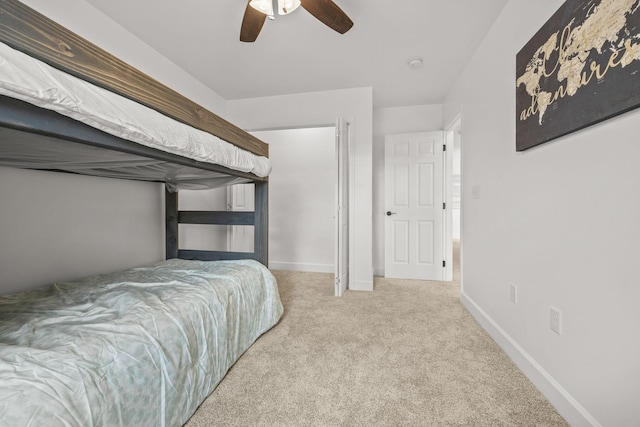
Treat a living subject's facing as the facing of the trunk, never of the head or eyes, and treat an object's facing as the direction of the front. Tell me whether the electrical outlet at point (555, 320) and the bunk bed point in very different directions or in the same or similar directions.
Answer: very different directions

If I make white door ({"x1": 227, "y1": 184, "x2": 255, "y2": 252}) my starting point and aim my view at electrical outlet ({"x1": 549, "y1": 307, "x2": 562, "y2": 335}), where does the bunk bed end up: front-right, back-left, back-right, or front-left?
front-right

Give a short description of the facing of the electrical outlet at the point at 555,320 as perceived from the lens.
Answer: facing the viewer and to the left of the viewer

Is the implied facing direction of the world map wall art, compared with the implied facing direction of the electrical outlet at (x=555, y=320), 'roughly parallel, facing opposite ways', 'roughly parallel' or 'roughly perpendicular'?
roughly parallel
